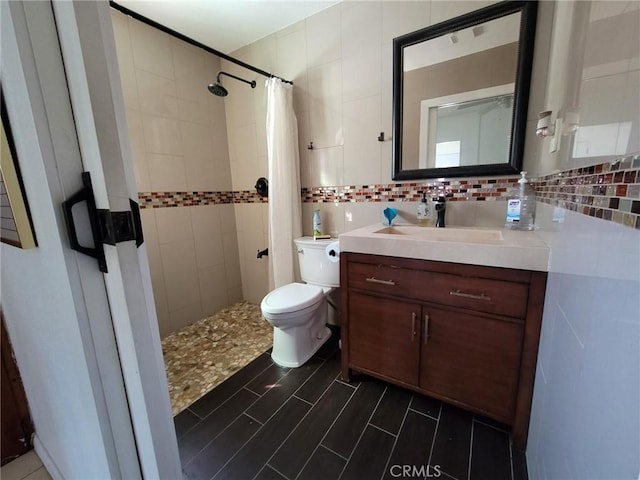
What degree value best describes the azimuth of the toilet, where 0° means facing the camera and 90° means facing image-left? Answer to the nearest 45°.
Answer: approximately 45°

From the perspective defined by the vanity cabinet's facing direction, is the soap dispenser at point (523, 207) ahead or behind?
behind

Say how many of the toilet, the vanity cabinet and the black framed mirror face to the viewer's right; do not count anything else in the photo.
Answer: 0

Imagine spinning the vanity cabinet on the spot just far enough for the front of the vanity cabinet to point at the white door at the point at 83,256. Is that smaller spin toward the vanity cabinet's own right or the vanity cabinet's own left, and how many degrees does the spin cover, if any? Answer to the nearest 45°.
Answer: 0° — it already faces it

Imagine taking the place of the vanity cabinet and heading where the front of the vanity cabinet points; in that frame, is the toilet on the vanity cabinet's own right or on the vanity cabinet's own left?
on the vanity cabinet's own right

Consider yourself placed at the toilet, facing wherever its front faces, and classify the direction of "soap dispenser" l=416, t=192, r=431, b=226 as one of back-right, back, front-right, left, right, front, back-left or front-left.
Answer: back-left

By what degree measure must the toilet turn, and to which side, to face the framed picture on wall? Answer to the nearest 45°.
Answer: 0° — it already faces it

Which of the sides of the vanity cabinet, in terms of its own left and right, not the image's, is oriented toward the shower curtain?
right

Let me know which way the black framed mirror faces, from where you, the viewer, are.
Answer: facing the viewer and to the left of the viewer

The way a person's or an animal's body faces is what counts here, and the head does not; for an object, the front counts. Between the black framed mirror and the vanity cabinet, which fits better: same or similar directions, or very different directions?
same or similar directions
